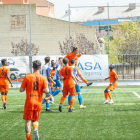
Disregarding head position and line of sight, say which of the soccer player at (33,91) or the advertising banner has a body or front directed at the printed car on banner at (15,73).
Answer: the soccer player

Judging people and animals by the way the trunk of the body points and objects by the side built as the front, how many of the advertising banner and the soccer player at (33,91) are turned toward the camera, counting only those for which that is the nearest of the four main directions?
1

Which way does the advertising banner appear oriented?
toward the camera

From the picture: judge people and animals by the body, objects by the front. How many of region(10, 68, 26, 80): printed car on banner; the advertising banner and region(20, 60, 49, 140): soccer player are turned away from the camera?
1

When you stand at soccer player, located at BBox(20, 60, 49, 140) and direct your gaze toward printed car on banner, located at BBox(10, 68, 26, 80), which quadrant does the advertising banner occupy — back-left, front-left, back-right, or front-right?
front-right

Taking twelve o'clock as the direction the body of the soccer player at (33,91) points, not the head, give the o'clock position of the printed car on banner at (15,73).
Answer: The printed car on banner is roughly at 12 o'clock from the soccer player.

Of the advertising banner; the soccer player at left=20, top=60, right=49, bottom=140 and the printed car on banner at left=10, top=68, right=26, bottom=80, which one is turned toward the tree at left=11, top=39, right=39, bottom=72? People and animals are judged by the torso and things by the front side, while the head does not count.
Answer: the soccer player

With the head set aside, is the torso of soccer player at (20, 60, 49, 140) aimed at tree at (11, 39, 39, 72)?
yes

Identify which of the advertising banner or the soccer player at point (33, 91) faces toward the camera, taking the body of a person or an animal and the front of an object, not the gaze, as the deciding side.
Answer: the advertising banner

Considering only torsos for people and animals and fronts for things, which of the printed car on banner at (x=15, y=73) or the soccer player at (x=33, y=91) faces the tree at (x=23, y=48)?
the soccer player

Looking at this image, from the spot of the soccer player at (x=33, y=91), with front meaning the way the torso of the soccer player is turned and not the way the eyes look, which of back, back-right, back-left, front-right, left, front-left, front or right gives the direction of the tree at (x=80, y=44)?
front

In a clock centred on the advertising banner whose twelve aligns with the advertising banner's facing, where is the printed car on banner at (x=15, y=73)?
The printed car on banner is roughly at 3 o'clock from the advertising banner.

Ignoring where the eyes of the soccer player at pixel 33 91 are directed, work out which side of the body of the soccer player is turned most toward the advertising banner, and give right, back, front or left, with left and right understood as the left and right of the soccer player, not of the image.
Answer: front

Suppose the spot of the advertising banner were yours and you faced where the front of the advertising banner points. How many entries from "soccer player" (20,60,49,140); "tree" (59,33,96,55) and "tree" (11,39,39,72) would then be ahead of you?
1

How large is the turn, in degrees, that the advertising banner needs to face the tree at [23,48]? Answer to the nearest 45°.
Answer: approximately 135° to its right

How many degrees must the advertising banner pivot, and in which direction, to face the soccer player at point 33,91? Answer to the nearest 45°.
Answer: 0° — it already faces them

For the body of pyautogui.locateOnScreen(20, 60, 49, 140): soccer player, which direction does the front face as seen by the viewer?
away from the camera

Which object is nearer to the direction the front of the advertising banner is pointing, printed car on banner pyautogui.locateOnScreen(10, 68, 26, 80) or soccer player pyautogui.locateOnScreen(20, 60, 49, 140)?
the soccer player

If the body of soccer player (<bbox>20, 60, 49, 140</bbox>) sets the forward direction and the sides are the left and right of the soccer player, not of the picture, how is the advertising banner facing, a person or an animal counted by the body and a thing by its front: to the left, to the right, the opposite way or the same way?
the opposite way
